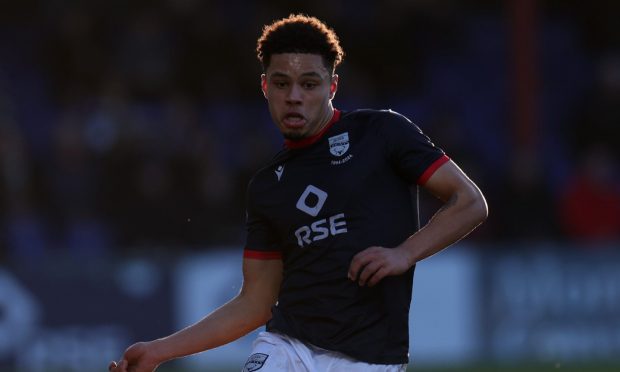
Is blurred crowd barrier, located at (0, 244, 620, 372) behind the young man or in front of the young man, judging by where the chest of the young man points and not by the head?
behind

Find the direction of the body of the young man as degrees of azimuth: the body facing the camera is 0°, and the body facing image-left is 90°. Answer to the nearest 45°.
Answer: approximately 45°
